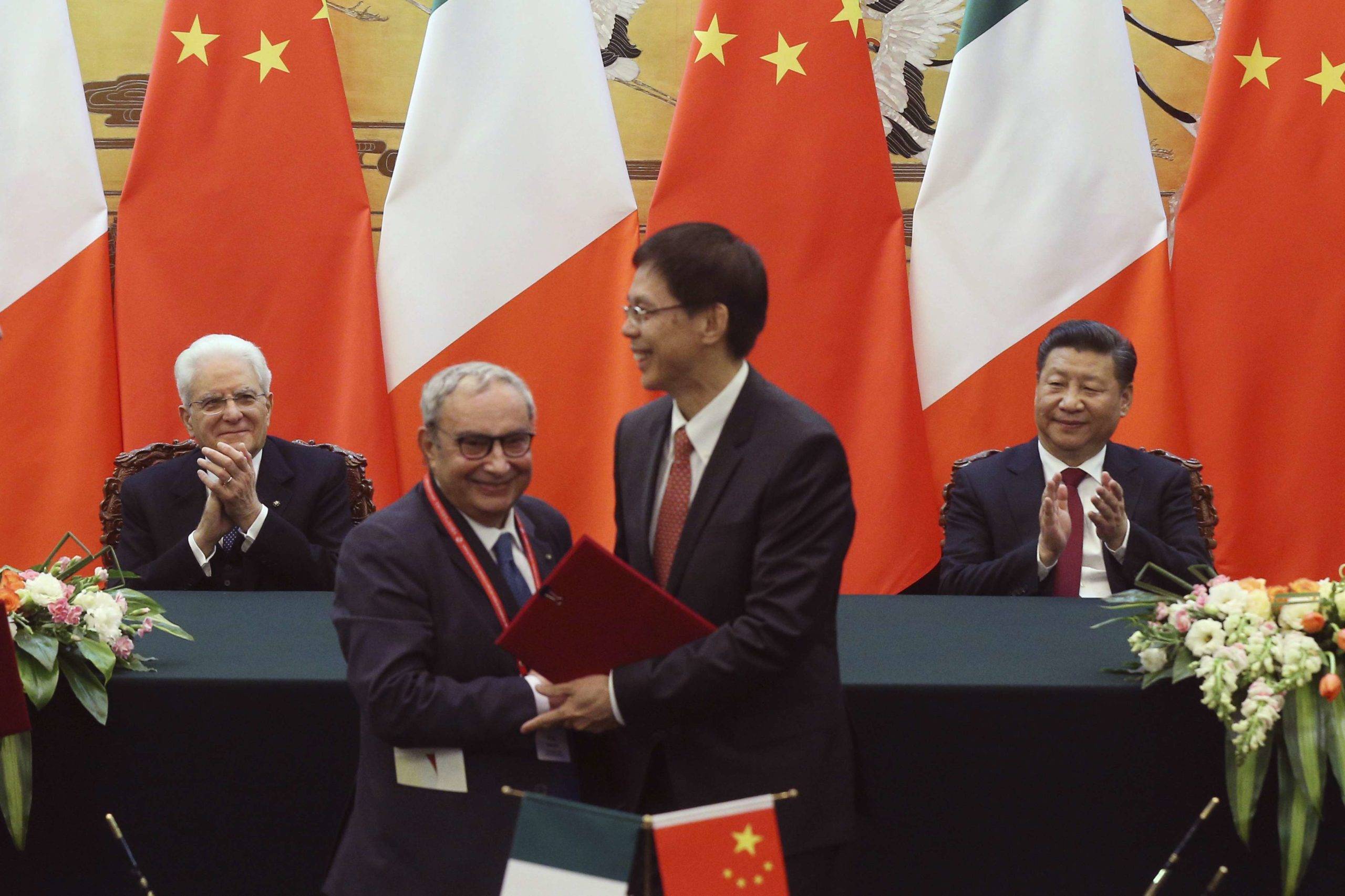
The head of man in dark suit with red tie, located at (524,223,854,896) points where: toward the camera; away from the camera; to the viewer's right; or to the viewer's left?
to the viewer's left

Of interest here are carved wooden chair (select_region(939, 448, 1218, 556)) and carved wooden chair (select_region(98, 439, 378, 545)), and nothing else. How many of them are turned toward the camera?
2

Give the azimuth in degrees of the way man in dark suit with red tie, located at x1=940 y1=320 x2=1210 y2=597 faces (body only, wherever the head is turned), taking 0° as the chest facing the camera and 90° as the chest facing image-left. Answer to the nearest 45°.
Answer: approximately 0°

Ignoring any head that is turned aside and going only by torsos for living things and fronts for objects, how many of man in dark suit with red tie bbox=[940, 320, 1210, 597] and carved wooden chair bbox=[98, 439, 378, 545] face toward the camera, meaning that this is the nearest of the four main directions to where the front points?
2

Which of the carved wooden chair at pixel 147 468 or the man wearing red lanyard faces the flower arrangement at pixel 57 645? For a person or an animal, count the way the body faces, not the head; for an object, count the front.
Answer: the carved wooden chair

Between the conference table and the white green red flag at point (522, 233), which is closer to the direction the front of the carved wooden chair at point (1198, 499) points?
the conference table

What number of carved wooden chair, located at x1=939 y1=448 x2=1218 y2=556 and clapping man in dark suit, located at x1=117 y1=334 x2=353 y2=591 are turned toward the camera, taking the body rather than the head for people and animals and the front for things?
2

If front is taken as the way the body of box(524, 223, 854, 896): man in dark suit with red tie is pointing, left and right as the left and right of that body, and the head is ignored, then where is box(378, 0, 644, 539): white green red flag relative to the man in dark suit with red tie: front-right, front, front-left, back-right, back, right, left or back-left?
back-right

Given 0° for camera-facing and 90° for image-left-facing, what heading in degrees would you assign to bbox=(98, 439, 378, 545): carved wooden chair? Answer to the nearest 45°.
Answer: approximately 0°

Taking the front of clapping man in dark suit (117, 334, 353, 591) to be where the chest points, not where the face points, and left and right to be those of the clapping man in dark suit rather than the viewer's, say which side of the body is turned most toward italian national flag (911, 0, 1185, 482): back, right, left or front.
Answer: left

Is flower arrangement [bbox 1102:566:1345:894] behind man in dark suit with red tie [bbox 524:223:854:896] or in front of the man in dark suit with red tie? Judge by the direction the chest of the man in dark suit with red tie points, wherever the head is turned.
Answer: behind
